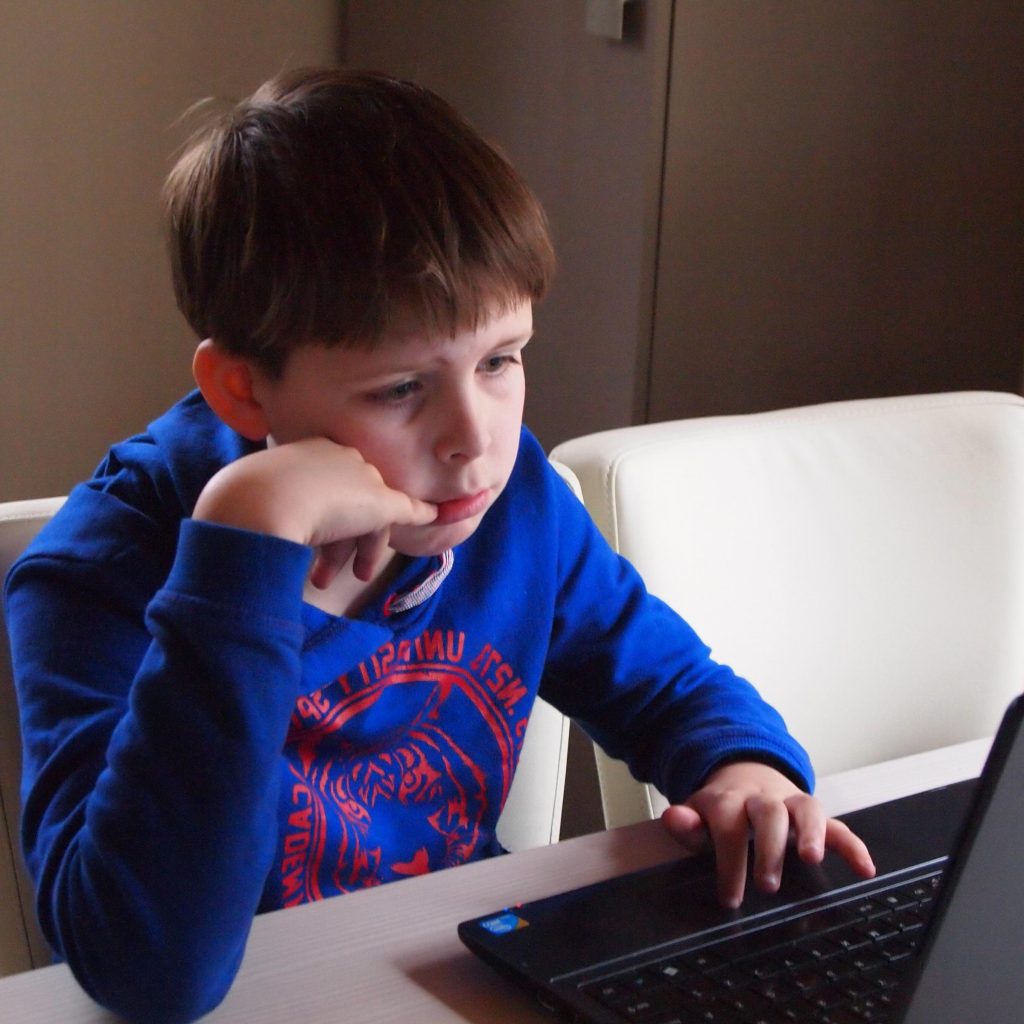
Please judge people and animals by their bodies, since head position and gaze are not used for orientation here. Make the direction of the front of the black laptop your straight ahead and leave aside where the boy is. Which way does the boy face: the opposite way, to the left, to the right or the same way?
the opposite way

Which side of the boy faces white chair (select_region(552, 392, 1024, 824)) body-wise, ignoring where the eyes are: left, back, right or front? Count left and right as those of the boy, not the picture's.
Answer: left

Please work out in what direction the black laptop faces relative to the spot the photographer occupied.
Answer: facing away from the viewer and to the left of the viewer

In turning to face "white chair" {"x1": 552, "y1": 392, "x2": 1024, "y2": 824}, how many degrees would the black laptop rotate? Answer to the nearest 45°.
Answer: approximately 45° to its right

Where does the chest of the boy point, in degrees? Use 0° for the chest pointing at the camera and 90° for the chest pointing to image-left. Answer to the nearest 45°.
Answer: approximately 315°
